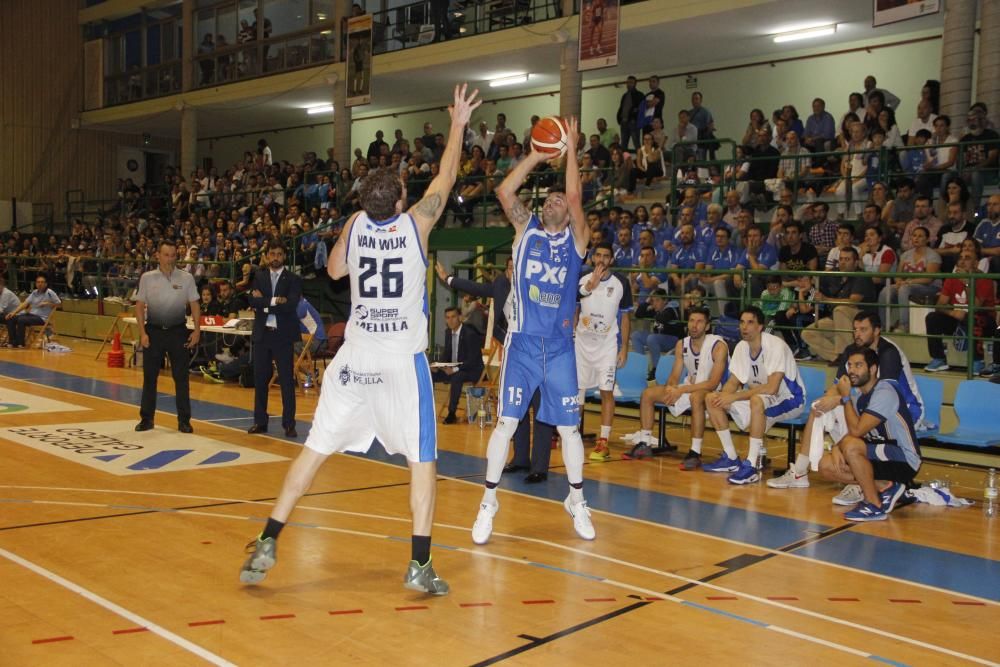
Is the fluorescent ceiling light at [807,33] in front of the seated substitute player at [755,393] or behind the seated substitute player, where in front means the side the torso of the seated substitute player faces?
behind

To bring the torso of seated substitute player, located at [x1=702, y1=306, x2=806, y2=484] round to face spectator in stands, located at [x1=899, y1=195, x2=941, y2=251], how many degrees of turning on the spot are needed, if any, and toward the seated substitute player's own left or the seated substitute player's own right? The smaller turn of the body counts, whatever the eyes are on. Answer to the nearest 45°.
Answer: approximately 180°

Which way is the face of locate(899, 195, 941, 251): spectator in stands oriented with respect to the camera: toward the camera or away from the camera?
toward the camera

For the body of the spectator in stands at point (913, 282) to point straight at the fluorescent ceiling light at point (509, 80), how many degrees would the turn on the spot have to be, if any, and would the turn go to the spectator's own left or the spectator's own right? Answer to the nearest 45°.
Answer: approximately 90° to the spectator's own right

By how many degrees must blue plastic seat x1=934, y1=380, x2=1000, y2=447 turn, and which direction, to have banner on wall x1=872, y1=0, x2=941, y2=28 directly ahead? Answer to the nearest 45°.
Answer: approximately 135° to its right

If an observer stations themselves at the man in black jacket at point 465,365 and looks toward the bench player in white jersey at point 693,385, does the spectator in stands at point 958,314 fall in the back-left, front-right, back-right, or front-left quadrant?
front-left

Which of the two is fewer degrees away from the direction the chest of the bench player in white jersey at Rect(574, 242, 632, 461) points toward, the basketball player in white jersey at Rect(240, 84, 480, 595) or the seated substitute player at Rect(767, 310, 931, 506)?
the basketball player in white jersey

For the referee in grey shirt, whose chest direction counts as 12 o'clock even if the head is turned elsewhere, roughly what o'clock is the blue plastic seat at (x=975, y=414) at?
The blue plastic seat is roughly at 10 o'clock from the referee in grey shirt.

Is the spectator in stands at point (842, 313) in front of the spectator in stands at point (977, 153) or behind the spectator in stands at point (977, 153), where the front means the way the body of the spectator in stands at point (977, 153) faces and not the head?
in front

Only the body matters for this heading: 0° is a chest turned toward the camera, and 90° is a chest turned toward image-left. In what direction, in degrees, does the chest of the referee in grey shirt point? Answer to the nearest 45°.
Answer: approximately 0°

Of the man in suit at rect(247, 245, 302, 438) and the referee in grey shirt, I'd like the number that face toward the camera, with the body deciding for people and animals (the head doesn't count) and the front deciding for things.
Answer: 2

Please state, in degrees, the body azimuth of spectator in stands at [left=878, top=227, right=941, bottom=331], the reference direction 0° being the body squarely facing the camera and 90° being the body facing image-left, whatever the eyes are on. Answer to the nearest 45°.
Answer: approximately 45°

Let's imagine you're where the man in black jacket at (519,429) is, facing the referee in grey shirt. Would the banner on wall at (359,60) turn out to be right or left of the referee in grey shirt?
right

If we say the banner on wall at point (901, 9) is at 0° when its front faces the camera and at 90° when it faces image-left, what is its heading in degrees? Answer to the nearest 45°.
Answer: approximately 45°

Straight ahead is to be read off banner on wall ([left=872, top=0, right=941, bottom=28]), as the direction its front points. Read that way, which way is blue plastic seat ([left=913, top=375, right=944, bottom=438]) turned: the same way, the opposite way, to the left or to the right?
the same way
